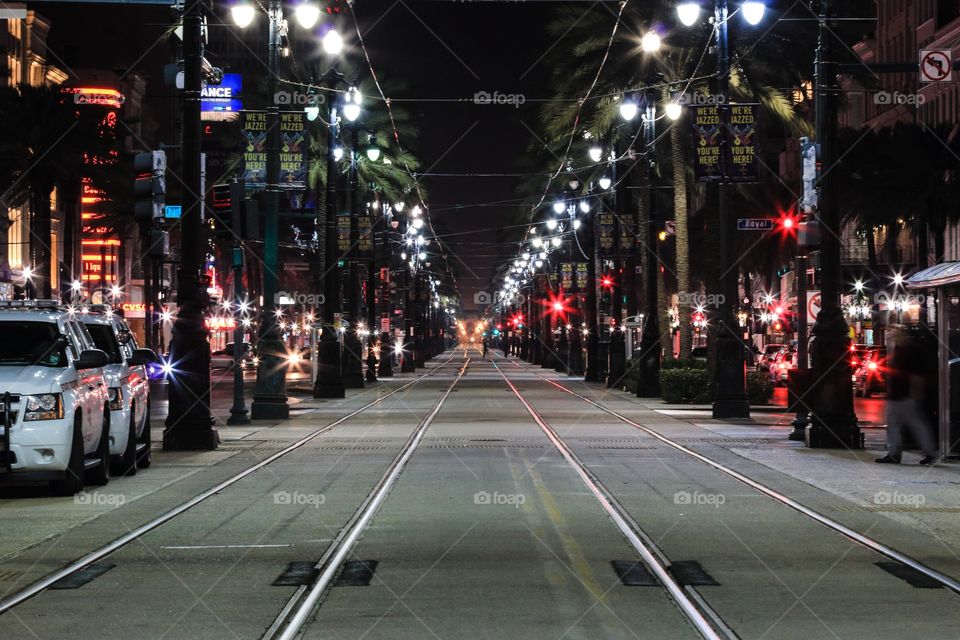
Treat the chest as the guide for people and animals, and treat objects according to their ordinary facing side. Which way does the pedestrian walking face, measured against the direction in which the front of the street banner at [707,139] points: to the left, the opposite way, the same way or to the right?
to the right

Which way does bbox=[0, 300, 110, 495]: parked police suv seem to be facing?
toward the camera

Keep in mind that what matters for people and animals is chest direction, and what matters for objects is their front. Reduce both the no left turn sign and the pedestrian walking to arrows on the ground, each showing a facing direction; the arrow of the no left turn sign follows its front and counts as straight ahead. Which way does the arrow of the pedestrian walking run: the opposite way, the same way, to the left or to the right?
to the right

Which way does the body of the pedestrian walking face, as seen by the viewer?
to the viewer's left

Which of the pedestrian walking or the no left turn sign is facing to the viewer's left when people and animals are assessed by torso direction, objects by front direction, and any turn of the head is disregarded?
the pedestrian walking

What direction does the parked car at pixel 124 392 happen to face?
toward the camera

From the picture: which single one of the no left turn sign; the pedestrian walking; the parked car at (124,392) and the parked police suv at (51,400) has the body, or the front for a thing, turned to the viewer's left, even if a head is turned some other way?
the pedestrian walking

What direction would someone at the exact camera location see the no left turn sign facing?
facing the viewer

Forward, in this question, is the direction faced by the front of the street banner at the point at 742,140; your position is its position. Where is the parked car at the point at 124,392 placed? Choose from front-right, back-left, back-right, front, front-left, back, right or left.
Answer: front-right

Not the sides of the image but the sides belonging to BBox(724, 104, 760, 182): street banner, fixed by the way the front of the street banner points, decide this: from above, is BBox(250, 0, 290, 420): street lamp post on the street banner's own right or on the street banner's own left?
on the street banner's own right
